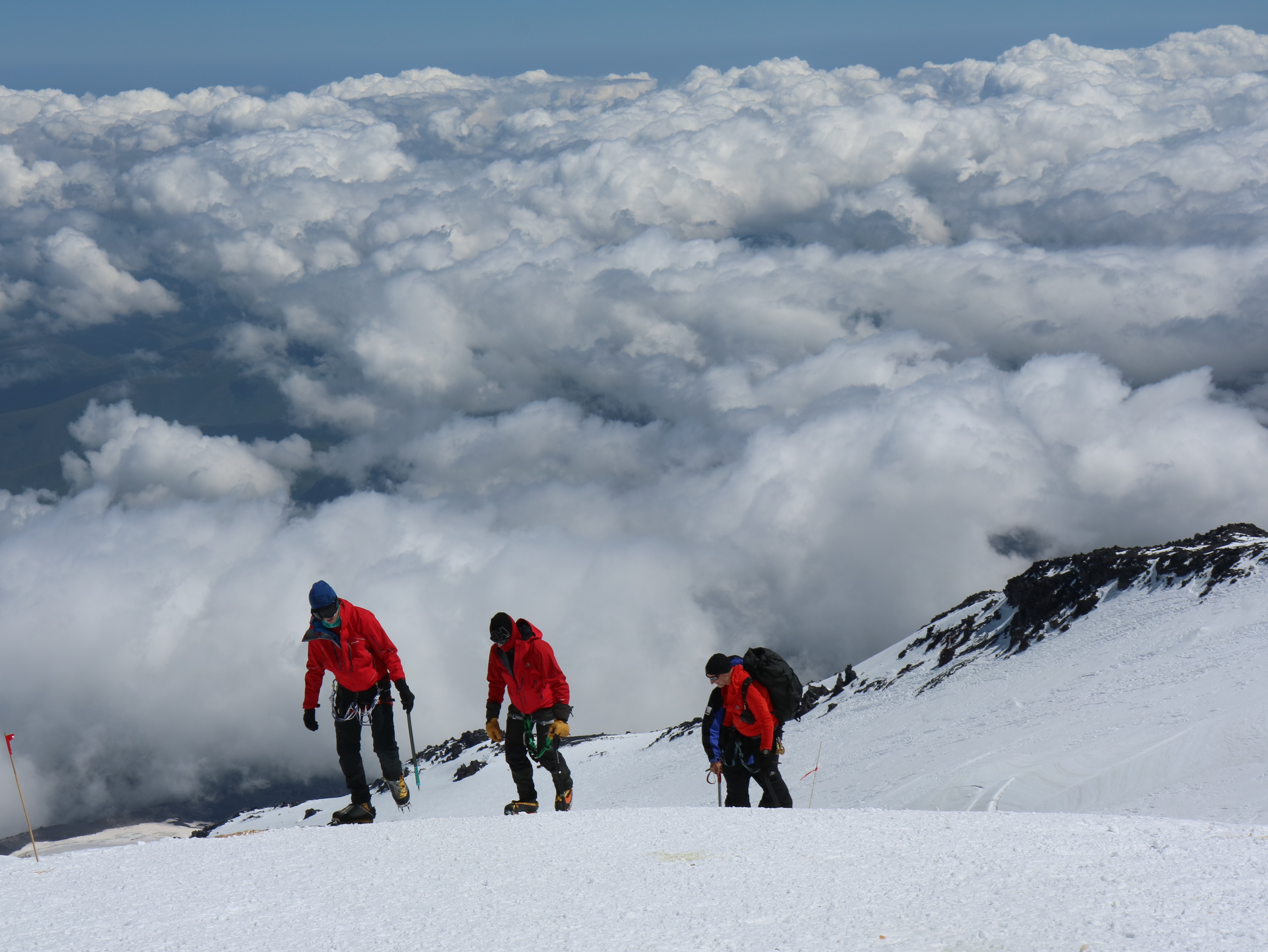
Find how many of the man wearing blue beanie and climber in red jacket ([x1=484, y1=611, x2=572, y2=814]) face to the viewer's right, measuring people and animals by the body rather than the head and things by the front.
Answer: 0

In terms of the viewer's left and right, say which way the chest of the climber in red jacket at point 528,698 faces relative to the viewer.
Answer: facing the viewer and to the left of the viewer

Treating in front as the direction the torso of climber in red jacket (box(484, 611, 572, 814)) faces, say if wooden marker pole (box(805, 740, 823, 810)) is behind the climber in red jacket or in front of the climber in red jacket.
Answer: behind

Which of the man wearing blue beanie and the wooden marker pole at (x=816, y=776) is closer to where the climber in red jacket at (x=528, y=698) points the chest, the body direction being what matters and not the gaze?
the man wearing blue beanie

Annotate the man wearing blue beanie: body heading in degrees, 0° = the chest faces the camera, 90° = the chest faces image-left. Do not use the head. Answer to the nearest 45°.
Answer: approximately 45°

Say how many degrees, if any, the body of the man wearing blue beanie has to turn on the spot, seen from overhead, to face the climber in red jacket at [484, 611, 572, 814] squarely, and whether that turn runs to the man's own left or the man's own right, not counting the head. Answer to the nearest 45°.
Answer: approximately 135° to the man's own left

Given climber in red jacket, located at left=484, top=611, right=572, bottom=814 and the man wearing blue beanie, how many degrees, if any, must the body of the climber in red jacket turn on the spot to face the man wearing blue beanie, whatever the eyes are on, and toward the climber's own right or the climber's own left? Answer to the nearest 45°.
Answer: approximately 45° to the climber's own right

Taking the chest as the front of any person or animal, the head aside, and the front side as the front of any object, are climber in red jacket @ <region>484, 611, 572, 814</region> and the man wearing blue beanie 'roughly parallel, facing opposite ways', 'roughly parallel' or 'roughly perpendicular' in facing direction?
roughly parallel
